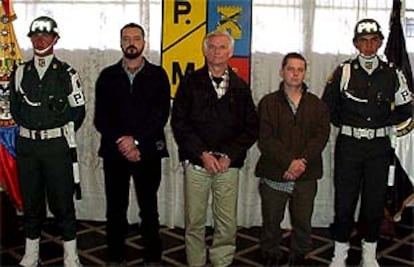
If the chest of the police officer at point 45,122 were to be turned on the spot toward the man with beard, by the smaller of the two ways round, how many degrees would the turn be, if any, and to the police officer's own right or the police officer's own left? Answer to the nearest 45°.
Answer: approximately 90° to the police officer's own left

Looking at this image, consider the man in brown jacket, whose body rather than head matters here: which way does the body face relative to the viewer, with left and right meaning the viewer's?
facing the viewer

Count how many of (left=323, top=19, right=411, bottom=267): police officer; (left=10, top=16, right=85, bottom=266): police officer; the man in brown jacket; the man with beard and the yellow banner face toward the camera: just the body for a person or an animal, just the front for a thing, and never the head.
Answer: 5

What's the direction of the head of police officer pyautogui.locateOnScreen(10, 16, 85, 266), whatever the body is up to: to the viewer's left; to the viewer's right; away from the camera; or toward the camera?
toward the camera

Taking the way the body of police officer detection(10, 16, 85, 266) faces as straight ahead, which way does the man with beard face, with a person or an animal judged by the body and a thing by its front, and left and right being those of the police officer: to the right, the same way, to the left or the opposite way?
the same way

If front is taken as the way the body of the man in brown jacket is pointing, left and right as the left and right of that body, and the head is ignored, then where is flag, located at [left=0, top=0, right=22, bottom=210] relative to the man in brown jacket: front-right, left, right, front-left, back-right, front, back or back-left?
right

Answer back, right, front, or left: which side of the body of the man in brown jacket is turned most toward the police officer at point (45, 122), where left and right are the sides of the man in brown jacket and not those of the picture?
right

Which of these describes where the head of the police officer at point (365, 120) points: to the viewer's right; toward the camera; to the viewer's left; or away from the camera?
toward the camera

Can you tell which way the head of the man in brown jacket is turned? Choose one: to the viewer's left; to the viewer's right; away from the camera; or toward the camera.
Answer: toward the camera

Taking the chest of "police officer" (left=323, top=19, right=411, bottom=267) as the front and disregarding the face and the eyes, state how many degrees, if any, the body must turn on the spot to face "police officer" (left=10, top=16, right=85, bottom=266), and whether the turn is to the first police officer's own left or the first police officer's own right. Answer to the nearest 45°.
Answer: approximately 90° to the first police officer's own right

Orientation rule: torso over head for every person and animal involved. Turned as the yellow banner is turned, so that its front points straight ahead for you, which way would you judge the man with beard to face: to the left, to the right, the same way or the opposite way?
the same way

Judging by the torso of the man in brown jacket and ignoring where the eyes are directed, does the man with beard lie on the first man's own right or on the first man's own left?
on the first man's own right

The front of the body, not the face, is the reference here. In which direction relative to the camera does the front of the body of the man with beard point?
toward the camera

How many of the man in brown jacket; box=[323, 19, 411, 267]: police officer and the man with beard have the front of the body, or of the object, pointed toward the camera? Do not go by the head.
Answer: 3
